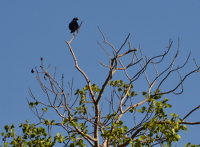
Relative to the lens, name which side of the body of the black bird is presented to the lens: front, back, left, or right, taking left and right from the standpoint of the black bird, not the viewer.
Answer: right
